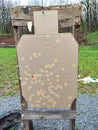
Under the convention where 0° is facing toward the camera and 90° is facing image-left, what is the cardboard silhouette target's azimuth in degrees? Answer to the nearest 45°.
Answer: approximately 0°

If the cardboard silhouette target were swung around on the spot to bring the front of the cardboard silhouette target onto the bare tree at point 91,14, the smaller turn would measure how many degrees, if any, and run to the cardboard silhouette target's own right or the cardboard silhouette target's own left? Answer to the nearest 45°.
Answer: approximately 180°
